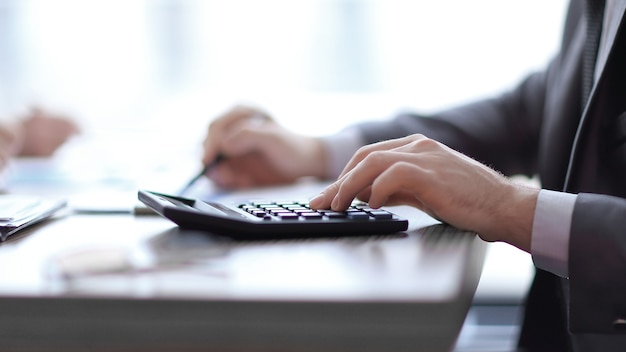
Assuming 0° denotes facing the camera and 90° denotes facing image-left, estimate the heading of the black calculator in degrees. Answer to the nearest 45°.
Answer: approximately 270°

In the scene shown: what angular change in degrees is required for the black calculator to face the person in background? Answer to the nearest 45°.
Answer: approximately 135° to its left
